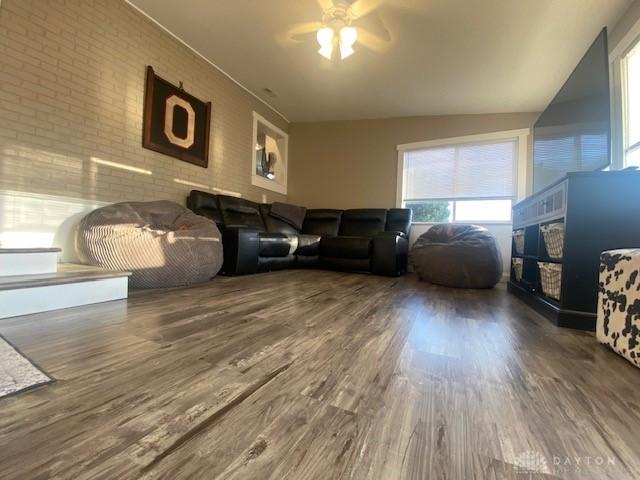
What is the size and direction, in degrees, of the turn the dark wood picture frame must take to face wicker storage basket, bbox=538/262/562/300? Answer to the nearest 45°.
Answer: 0° — it already faces it

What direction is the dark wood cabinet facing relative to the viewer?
to the viewer's left

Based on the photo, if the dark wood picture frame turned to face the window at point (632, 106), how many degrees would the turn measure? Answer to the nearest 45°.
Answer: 0° — it already faces it

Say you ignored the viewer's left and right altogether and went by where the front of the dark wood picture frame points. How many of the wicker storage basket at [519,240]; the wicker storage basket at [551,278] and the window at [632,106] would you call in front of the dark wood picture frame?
3

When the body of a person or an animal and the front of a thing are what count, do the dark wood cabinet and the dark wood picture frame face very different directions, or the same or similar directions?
very different directions

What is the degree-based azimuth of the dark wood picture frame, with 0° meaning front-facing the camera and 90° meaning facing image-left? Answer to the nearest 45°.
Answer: approximately 315°

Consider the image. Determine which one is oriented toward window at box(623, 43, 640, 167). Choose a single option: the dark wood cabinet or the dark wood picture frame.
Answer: the dark wood picture frame

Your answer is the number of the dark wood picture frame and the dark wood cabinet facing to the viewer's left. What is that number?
1
